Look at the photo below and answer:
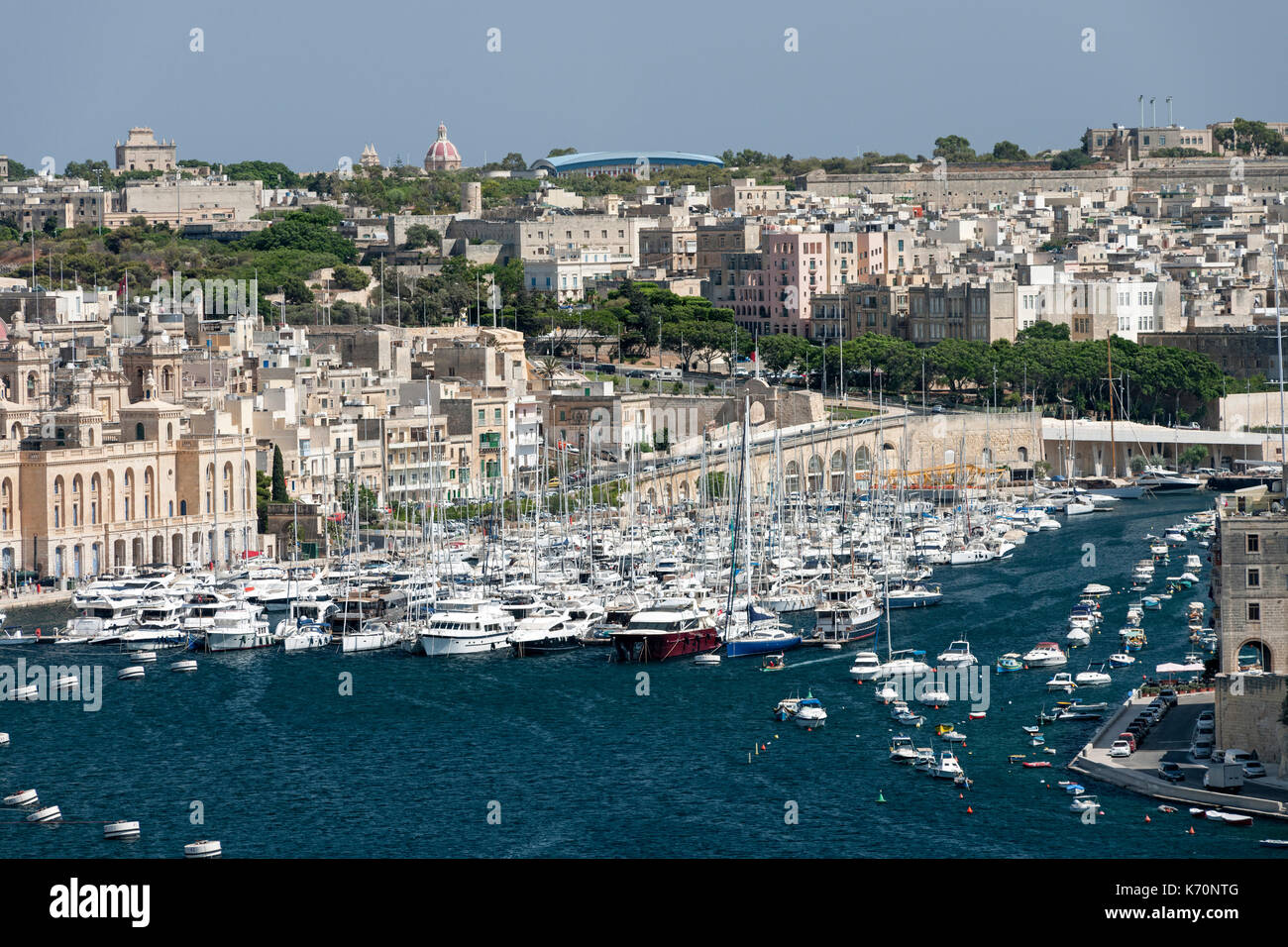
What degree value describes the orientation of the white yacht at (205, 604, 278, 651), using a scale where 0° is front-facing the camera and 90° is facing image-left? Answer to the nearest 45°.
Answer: approximately 45°

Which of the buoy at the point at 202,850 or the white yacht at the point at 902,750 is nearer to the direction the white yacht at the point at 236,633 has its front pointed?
the buoy

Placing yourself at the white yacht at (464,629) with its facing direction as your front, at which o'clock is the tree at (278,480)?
The tree is roughly at 4 o'clock from the white yacht.

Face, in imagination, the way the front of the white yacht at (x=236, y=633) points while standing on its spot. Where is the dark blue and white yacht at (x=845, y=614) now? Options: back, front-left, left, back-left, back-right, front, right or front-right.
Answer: back-left

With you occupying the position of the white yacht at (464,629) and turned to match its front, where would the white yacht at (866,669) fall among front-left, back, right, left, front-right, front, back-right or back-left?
left

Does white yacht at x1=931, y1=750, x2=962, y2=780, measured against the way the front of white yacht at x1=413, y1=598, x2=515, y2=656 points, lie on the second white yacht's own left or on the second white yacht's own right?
on the second white yacht's own left

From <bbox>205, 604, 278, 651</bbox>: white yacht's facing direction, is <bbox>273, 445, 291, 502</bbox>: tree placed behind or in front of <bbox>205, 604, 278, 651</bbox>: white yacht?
behind

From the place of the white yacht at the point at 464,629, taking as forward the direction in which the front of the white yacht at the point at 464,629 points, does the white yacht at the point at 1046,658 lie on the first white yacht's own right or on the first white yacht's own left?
on the first white yacht's own left

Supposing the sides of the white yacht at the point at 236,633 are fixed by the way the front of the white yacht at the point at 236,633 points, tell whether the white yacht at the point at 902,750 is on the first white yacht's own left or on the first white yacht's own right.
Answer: on the first white yacht's own left

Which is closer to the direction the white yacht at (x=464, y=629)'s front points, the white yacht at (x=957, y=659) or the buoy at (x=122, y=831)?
the buoy

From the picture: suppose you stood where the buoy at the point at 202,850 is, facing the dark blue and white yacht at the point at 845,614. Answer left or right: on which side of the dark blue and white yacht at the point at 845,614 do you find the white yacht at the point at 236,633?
left

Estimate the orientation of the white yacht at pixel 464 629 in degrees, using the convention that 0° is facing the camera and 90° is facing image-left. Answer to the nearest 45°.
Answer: approximately 45°

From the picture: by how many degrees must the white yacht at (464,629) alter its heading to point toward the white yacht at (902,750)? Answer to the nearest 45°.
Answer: approximately 90° to its left

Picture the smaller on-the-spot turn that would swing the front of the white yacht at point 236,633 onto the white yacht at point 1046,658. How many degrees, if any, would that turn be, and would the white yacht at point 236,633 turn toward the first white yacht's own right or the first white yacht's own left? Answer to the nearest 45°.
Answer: approximately 90° to the first white yacht's own left

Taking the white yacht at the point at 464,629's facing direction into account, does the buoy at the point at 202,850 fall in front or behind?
in front
